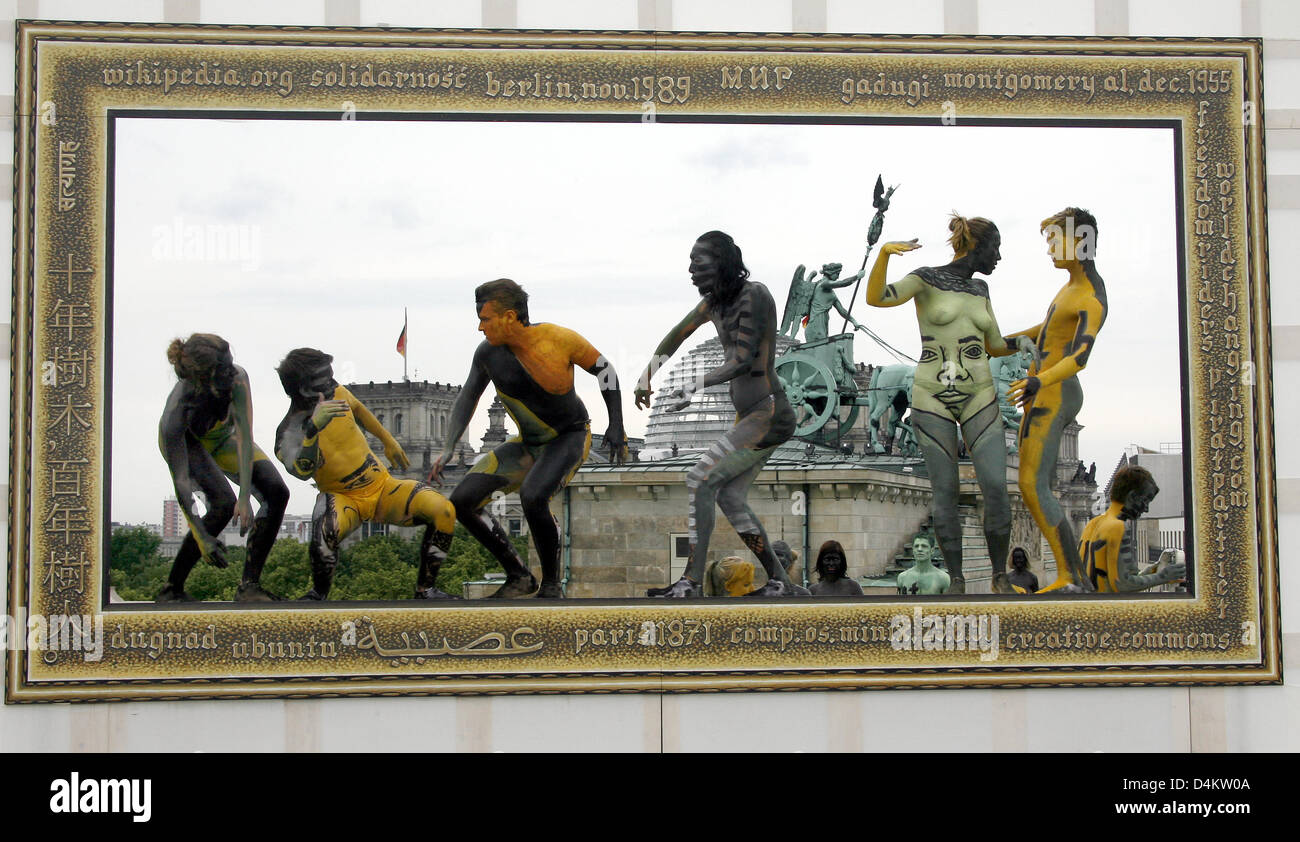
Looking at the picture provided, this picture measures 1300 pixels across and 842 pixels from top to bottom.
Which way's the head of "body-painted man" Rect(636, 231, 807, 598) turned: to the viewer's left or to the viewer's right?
to the viewer's left

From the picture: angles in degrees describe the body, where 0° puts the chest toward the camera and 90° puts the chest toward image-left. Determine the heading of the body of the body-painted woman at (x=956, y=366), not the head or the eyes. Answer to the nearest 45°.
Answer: approximately 0°

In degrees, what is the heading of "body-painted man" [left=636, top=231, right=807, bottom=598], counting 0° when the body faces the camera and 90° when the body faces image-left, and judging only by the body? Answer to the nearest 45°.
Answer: approximately 90°

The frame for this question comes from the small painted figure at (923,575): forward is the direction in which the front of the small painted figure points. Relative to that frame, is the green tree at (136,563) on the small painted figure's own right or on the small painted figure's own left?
on the small painted figure's own right

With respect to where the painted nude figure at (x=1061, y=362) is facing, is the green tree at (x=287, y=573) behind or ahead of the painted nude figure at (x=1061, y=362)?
ahead

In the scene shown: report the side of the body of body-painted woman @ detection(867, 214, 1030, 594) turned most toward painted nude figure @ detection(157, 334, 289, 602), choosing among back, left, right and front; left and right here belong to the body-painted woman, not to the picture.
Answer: right

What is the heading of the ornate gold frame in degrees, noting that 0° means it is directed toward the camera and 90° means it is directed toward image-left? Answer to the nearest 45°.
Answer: approximately 0°

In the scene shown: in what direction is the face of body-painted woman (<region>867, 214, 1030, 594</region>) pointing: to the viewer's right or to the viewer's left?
to the viewer's right
